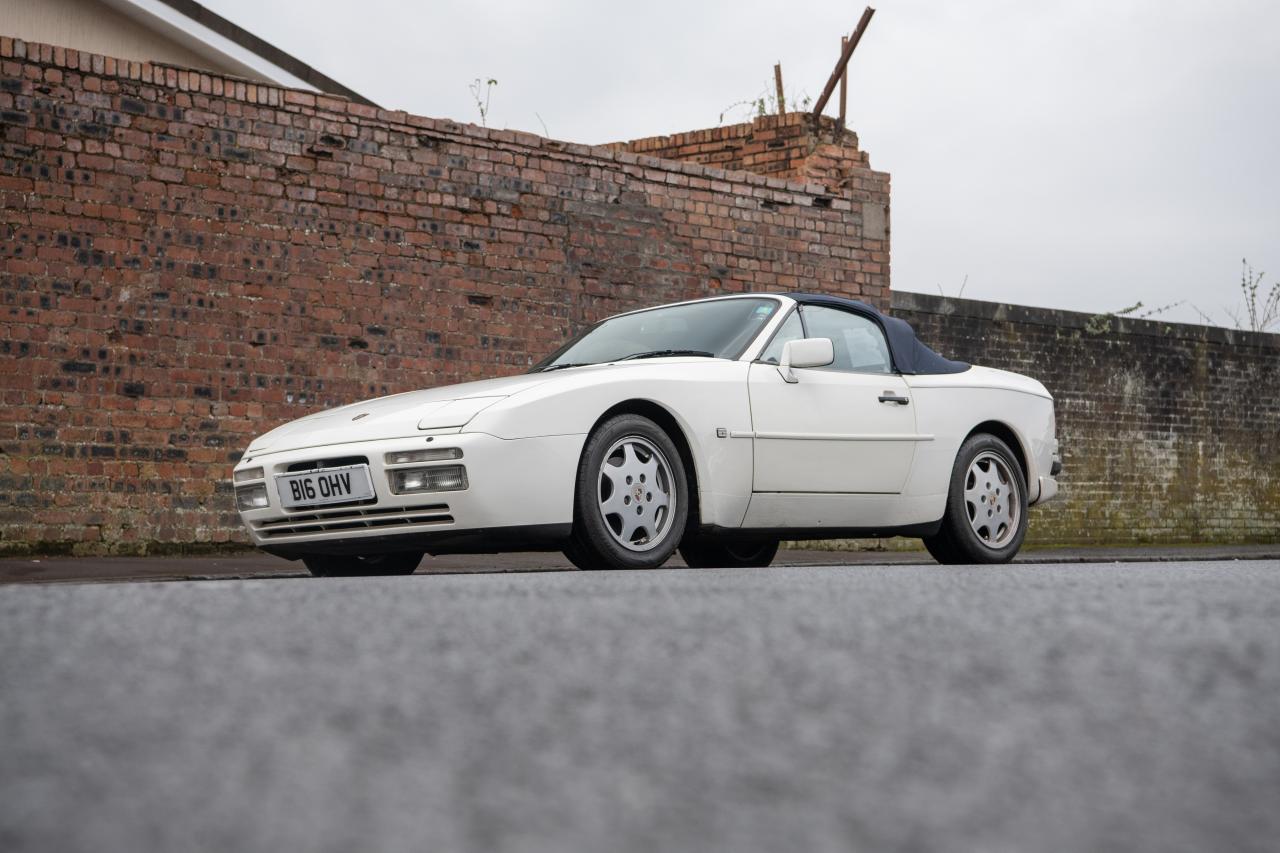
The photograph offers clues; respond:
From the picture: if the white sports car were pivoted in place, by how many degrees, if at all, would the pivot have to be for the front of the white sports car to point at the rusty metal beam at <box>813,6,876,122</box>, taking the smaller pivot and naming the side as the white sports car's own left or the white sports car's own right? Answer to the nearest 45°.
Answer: approximately 135° to the white sports car's own right

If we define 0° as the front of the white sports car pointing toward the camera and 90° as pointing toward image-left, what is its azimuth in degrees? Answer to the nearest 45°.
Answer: approximately 45°
